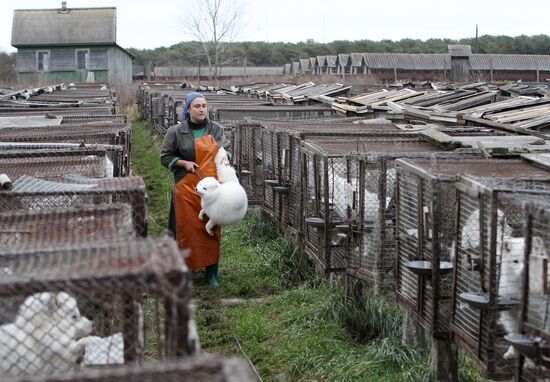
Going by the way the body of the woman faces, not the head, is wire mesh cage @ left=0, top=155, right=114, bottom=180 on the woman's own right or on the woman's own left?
on the woman's own right

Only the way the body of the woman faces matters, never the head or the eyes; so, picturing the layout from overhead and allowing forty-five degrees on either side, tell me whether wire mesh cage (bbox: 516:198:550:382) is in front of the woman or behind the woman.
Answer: in front

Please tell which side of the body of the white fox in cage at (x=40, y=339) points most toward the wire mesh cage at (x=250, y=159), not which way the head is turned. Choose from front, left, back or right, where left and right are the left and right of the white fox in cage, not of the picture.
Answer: left

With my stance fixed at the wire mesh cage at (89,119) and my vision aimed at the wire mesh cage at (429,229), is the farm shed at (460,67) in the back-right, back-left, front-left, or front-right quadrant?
back-left

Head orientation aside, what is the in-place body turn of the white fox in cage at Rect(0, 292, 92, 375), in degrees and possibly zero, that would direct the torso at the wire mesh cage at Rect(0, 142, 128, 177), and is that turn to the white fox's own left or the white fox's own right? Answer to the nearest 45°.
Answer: approximately 90° to the white fox's own left

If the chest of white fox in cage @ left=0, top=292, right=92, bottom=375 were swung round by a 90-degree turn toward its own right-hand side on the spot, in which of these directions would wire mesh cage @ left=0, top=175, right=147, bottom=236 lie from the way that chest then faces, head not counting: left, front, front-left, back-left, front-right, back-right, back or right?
back

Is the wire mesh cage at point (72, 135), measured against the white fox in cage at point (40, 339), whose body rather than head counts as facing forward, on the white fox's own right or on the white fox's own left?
on the white fox's own left
